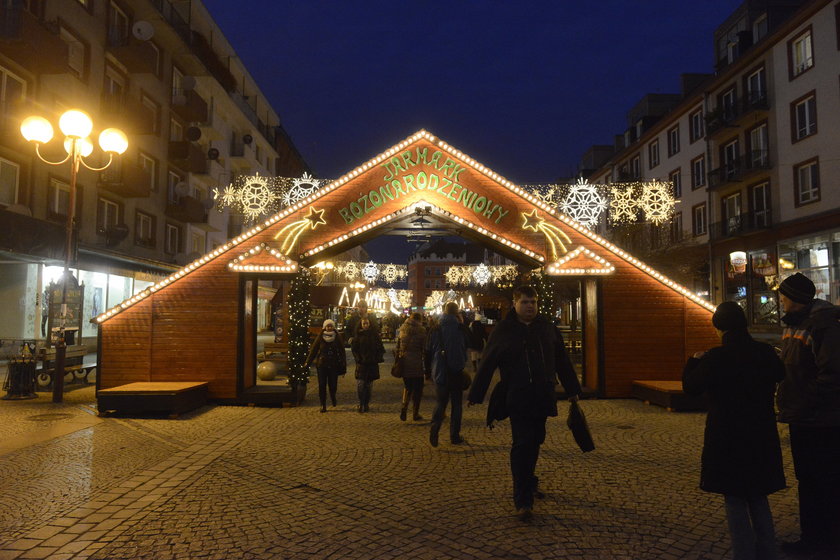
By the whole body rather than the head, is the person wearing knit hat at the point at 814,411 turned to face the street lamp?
yes

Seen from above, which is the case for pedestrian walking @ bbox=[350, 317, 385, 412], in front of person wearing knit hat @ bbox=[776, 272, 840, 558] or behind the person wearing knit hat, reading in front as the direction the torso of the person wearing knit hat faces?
in front

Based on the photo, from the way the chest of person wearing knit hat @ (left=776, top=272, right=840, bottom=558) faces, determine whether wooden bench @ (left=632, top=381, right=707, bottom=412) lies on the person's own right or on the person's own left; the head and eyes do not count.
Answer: on the person's own right

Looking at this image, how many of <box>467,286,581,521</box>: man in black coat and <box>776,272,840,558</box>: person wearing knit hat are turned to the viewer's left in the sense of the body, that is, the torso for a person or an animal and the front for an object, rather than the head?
1

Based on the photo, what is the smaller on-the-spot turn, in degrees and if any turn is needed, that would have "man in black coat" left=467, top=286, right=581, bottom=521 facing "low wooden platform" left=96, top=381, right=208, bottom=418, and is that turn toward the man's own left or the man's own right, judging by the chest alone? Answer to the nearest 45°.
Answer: approximately 135° to the man's own right

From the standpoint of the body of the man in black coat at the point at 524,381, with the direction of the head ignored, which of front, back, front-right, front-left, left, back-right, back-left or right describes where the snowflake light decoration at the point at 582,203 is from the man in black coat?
back

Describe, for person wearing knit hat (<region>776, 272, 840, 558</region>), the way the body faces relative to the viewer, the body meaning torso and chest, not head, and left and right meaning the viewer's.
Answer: facing to the left of the viewer

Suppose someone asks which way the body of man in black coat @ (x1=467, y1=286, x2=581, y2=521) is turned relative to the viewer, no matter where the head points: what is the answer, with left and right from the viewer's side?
facing the viewer

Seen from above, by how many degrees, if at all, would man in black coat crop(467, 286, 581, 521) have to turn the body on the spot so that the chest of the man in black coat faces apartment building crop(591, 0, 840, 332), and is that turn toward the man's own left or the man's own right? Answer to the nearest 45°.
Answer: approximately 135° to the man's own left

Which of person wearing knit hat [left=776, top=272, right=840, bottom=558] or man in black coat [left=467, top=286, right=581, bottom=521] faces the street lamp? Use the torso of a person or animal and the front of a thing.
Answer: the person wearing knit hat

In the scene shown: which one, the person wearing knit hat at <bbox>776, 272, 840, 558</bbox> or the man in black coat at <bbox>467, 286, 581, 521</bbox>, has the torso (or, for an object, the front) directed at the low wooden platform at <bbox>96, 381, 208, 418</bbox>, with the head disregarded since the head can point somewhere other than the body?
the person wearing knit hat
